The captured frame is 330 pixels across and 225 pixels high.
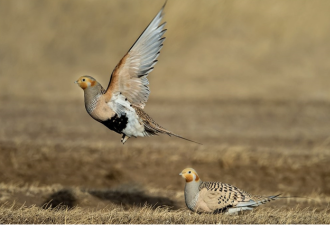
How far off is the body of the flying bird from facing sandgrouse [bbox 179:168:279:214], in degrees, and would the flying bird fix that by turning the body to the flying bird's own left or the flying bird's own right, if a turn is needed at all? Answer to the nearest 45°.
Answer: approximately 135° to the flying bird's own right

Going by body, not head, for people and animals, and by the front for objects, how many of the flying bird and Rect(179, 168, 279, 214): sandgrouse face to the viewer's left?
2

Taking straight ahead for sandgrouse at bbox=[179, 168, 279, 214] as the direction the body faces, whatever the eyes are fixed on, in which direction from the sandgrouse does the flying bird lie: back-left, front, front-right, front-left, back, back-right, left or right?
front-left

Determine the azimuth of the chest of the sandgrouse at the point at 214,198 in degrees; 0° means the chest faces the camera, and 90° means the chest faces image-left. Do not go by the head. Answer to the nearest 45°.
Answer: approximately 90°

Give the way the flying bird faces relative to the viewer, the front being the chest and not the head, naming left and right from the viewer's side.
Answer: facing to the left of the viewer
